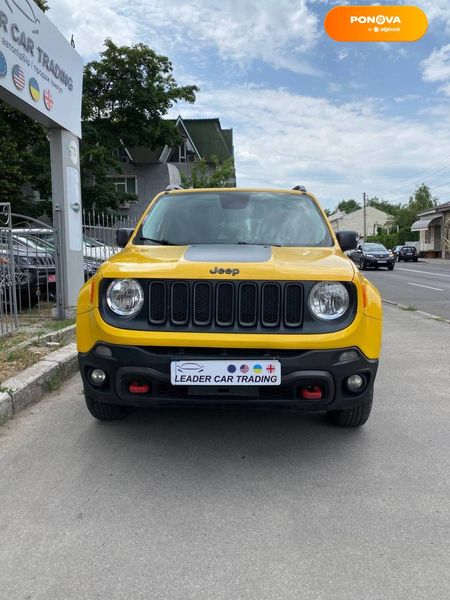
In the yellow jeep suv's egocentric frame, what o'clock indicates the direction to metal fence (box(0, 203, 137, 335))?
The metal fence is roughly at 5 o'clock from the yellow jeep suv.

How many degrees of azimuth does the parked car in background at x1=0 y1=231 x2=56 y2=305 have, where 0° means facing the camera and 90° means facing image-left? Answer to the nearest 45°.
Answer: approximately 315°

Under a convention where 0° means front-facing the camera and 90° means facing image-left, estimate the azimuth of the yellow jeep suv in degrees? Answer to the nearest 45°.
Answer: approximately 0°

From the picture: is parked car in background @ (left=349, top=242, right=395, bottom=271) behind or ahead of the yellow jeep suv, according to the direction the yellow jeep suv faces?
behind

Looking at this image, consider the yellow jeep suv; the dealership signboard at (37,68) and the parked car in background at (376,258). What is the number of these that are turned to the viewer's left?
0

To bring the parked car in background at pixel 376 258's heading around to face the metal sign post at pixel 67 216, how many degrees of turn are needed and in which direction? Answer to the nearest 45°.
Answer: approximately 45° to its right

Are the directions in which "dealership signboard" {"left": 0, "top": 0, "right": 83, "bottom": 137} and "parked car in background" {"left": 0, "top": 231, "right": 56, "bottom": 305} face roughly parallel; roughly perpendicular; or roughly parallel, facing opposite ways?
roughly parallel

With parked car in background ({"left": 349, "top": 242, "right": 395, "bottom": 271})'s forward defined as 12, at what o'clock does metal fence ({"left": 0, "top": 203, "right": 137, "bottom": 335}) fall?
The metal fence is roughly at 2 o'clock from the parked car in background.

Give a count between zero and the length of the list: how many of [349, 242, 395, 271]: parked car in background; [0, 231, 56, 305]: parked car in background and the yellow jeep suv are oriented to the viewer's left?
0

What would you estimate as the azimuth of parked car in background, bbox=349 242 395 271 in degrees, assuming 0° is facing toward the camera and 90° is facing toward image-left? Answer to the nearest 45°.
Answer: approximately 315°

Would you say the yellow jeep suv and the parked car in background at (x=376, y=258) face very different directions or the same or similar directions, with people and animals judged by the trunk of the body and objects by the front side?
same or similar directions

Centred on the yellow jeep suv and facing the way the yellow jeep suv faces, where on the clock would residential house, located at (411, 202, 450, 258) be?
The residential house is roughly at 7 o'clock from the yellow jeep suv.
